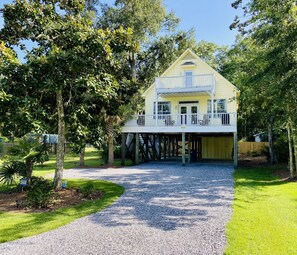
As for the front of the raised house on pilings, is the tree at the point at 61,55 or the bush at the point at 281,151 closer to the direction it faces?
the tree

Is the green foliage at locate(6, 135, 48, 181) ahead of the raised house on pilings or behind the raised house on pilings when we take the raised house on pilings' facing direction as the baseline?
ahead

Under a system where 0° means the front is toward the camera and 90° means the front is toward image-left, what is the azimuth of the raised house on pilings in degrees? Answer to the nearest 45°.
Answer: approximately 0°

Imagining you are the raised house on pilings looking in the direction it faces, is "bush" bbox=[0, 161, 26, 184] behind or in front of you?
in front

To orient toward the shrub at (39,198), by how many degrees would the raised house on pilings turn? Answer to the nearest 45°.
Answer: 0° — it already faces it

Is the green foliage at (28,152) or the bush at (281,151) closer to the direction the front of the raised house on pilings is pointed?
the green foliage

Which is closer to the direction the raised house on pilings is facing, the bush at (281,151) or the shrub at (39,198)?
the shrub

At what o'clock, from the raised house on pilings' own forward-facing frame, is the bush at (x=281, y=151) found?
The bush is roughly at 9 o'clock from the raised house on pilings.
